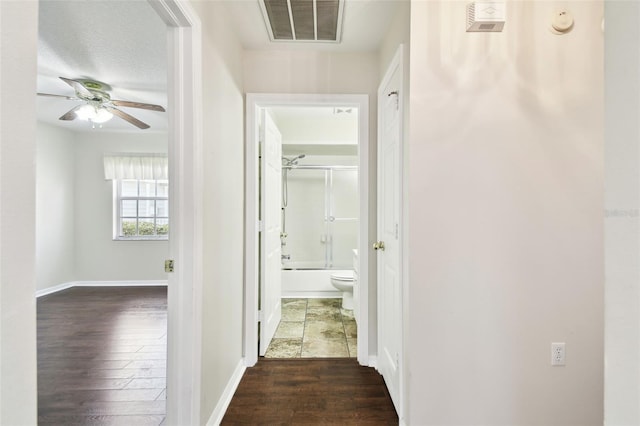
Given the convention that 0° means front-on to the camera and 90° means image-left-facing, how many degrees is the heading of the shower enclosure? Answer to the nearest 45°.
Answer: approximately 0°

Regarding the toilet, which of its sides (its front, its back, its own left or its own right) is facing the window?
front

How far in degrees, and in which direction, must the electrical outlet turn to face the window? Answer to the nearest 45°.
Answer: approximately 90° to its right

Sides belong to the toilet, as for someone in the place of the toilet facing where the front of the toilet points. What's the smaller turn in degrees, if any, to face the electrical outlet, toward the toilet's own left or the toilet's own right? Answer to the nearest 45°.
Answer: approximately 135° to the toilet's own left

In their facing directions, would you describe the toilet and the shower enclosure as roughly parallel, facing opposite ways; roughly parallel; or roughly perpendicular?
roughly perpendicular

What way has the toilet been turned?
to the viewer's left

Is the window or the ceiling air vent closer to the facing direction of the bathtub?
the ceiling air vent

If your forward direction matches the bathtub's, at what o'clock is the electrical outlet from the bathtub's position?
The electrical outlet is roughly at 11 o'clock from the bathtub.

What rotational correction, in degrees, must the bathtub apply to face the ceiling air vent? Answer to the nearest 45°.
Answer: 0° — it already faces it

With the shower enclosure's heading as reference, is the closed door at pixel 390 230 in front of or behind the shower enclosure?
in front

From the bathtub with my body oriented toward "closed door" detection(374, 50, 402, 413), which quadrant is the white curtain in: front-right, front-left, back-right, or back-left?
back-right
